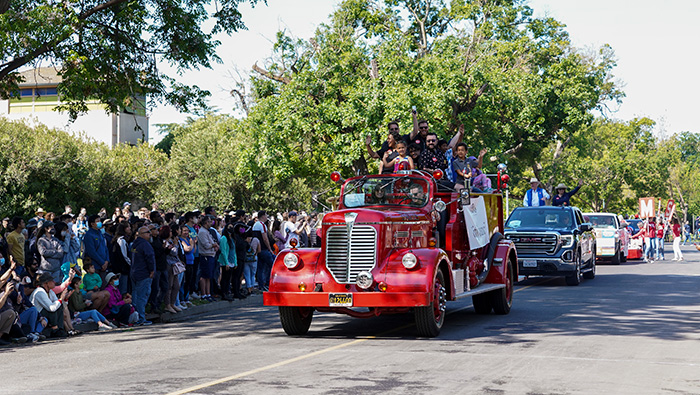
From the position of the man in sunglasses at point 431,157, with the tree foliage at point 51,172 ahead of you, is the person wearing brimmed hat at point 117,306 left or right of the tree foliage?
left

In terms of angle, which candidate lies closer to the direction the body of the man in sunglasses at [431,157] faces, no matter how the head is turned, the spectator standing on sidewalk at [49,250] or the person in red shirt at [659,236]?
the spectator standing on sidewalk

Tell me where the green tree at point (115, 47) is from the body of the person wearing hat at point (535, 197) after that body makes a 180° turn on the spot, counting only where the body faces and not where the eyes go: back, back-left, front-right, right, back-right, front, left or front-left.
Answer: back-left

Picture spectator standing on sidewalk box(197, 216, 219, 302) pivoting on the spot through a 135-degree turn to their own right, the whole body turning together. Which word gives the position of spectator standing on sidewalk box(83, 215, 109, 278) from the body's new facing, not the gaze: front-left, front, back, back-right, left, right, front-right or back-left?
front

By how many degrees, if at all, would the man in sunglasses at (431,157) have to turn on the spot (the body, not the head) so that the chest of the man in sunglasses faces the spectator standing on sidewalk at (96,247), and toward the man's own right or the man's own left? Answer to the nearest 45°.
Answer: approximately 90° to the man's own right

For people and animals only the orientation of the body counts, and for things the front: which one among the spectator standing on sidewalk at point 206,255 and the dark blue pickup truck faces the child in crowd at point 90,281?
the dark blue pickup truck

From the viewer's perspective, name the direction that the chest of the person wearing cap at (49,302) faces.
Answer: to the viewer's right

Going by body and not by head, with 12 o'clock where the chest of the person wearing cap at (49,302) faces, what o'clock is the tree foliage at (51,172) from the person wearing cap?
The tree foliage is roughly at 9 o'clock from the person wearing cap.

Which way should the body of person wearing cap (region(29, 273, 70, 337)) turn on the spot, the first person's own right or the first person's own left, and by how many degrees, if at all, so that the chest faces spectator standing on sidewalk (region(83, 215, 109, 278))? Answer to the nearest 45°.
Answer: approximately 45° to the first person's own left

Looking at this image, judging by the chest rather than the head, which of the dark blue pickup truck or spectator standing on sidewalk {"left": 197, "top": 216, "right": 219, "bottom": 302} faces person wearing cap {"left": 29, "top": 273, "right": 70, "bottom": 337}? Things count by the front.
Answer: the dark blue pickup truck

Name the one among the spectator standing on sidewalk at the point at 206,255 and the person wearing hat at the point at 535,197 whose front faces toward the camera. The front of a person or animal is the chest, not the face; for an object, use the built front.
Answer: the person wearing hat

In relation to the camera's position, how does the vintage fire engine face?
facing the viewer and to the left of the viewer

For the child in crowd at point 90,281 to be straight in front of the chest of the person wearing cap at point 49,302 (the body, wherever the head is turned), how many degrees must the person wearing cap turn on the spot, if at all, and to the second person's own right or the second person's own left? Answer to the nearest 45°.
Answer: approximately 45° to the second person's own left

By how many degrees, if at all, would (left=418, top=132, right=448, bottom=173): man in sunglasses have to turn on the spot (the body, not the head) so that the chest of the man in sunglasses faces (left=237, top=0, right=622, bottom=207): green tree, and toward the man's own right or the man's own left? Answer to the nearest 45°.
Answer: approximately 180°

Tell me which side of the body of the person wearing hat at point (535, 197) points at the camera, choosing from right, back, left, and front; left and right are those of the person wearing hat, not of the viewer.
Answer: front

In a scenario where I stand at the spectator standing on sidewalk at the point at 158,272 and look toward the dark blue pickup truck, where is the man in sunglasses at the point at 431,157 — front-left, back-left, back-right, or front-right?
front-right

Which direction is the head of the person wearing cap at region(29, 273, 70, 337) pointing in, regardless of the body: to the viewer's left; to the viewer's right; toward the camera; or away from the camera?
to the viewer's right

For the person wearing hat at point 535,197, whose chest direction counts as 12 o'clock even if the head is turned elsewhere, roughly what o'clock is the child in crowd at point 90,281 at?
The child in crowd is roughly at 1 o'clock from the person wearing hat.

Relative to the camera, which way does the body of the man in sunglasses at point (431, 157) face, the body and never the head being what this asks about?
toward the camera
